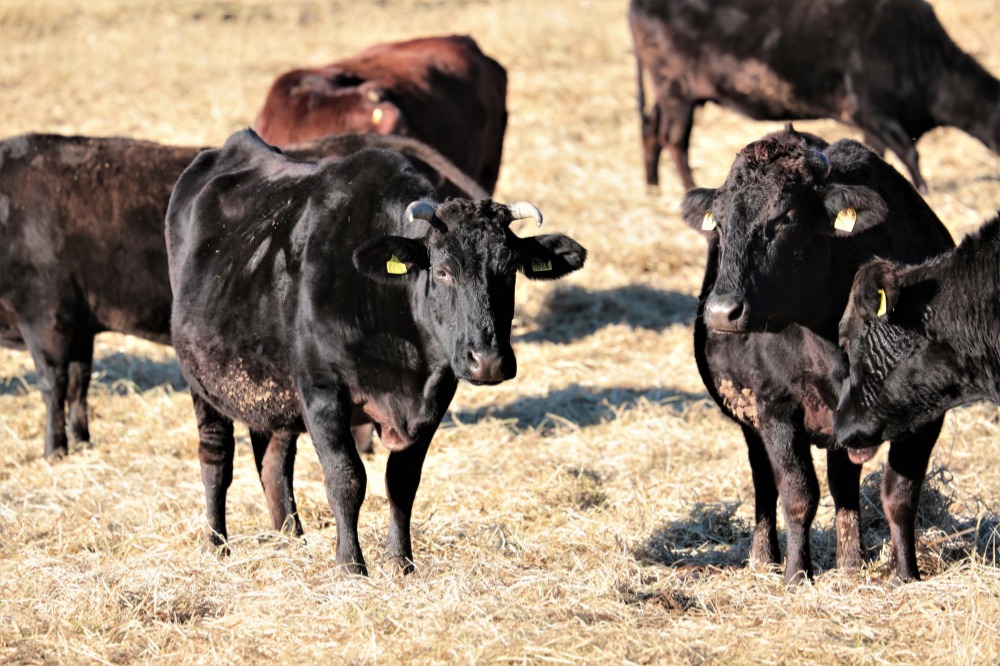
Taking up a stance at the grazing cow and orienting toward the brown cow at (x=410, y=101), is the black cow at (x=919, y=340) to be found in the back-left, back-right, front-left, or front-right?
front-left

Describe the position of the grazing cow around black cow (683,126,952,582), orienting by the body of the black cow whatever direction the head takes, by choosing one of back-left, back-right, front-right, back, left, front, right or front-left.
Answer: back-right

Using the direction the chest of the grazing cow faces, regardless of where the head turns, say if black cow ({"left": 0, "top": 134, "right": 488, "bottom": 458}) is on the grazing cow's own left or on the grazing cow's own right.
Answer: on the grazing cow's own right

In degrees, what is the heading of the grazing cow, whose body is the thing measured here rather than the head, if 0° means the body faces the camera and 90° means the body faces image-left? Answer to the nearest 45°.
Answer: approximately 270°

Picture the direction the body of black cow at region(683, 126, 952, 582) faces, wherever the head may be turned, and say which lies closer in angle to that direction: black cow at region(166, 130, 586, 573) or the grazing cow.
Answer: the black cow

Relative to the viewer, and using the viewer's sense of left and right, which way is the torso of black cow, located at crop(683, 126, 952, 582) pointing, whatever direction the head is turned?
facing the viewer and to the left of the viewer

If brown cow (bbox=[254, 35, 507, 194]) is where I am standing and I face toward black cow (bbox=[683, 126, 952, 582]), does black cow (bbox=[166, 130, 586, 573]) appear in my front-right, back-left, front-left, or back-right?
front-right

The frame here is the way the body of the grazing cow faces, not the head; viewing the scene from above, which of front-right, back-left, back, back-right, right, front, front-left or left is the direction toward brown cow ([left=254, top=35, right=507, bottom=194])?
back-right

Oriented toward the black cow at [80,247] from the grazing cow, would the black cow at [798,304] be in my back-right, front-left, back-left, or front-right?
front-left
